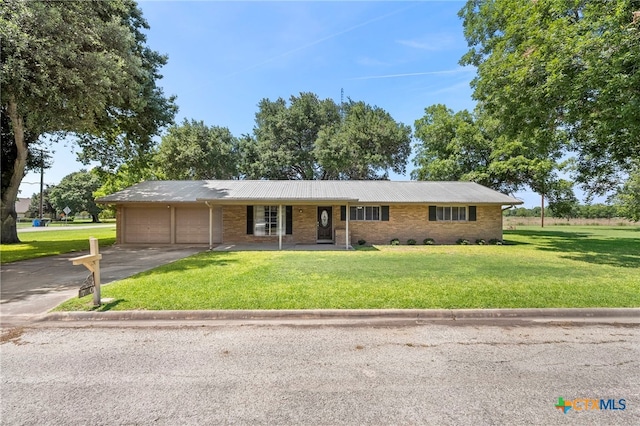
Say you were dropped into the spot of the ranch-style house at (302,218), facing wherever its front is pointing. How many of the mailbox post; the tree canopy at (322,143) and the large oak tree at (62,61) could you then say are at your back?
1

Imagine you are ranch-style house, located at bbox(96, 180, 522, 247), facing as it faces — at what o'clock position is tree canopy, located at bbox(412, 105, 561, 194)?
The tree canopy is roughly at 8 o'clock from the ranch-style house.

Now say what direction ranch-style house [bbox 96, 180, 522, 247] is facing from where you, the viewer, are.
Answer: facing the viewer

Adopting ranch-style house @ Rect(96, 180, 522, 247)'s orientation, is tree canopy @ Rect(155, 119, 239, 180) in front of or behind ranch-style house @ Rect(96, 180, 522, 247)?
behind

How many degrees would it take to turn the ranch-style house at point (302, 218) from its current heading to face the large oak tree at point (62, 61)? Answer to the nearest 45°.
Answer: approximately 45° to its right

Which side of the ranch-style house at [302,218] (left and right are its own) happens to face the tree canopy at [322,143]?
back

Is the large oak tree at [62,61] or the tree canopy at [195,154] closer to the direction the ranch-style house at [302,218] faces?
the large oak tree

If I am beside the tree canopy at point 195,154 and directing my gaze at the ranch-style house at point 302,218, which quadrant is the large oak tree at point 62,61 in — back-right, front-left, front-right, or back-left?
front-right

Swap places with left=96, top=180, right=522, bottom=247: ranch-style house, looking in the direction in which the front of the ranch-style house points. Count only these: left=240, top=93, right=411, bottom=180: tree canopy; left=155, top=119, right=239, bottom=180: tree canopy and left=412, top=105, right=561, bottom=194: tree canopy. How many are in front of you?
0

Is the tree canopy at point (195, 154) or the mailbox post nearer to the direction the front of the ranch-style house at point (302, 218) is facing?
the mailbox post

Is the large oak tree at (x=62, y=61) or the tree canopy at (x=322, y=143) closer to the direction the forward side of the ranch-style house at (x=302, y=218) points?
the large oak tree

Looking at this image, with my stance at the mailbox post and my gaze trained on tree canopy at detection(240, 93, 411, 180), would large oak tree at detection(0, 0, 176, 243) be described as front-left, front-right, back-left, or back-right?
front-left

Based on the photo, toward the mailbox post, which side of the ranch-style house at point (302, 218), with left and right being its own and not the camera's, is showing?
front
